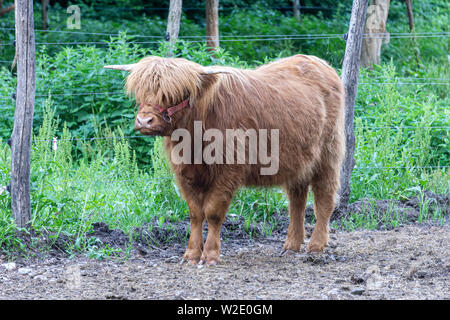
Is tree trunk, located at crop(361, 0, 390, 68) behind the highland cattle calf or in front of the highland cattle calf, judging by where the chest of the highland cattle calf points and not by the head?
behind

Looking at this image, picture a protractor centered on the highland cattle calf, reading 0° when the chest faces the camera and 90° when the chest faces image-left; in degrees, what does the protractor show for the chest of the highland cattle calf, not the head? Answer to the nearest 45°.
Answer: approximately 45°

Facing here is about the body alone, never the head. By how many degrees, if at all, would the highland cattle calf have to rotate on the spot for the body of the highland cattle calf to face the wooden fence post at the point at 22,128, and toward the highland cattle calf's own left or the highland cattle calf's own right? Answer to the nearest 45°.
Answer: approximately 45° to the highland cattle calf's own right

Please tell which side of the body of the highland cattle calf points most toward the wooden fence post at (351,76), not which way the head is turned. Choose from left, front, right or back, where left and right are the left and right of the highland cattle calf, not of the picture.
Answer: back

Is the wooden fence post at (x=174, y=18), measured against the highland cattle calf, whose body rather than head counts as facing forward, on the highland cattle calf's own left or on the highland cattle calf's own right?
on the highland cattle calf's own right
